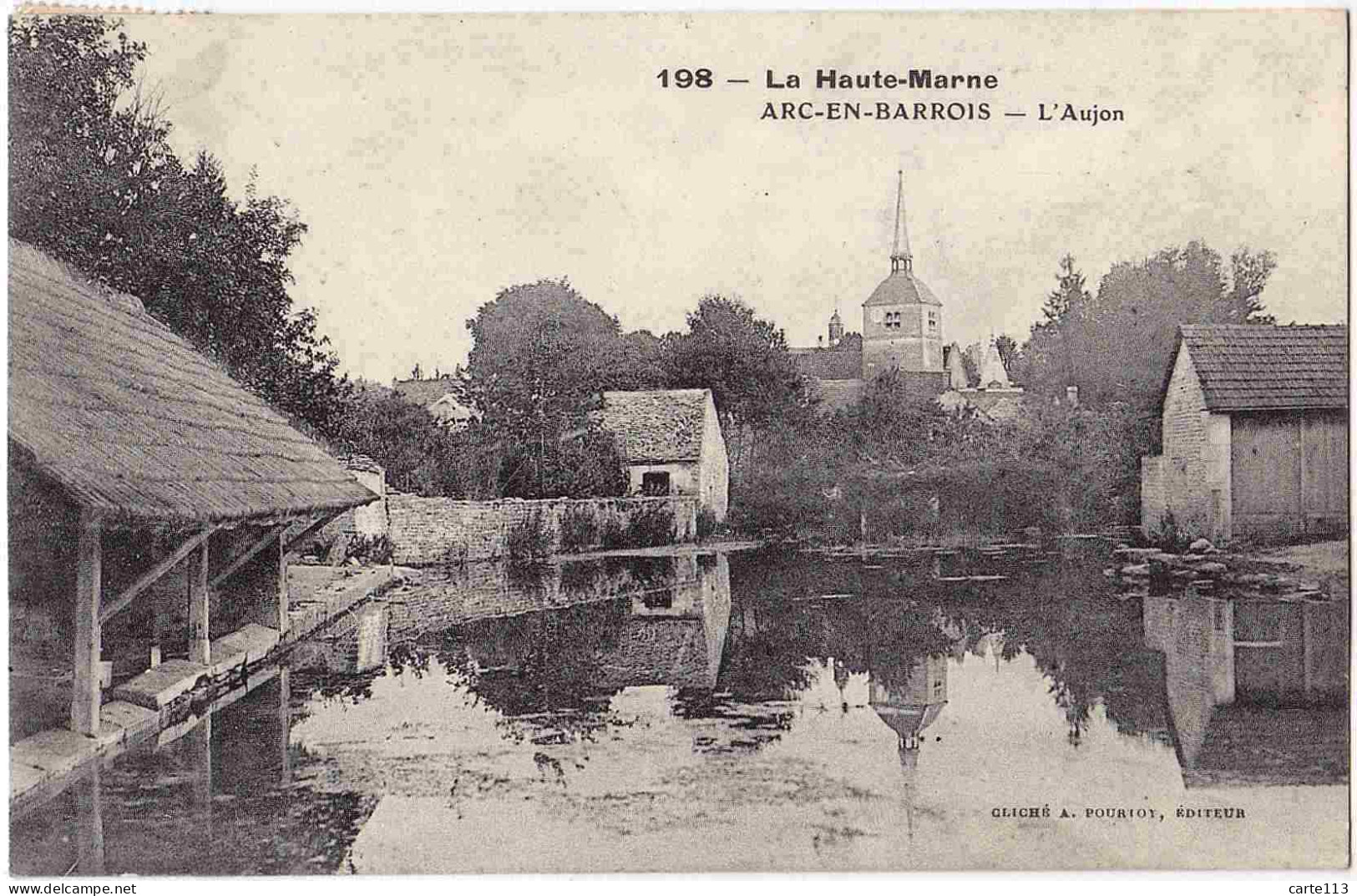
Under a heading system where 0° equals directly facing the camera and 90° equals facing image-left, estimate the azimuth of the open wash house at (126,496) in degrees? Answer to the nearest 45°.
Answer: approximately 315°

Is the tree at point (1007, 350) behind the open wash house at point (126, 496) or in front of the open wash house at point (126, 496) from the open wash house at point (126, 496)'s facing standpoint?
in front

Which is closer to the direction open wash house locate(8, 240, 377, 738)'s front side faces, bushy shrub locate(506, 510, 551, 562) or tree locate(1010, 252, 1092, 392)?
the tree

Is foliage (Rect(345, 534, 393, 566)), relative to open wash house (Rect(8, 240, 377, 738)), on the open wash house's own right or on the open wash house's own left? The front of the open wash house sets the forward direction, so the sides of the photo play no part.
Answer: on the open wash house's own left

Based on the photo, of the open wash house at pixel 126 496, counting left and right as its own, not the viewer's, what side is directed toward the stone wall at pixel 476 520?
left

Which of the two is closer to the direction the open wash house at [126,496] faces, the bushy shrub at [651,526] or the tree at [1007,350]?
the tree

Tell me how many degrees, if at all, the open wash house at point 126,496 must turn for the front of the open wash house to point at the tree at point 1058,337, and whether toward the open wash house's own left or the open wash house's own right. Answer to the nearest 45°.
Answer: approximately 45° to the open wash house's own left
